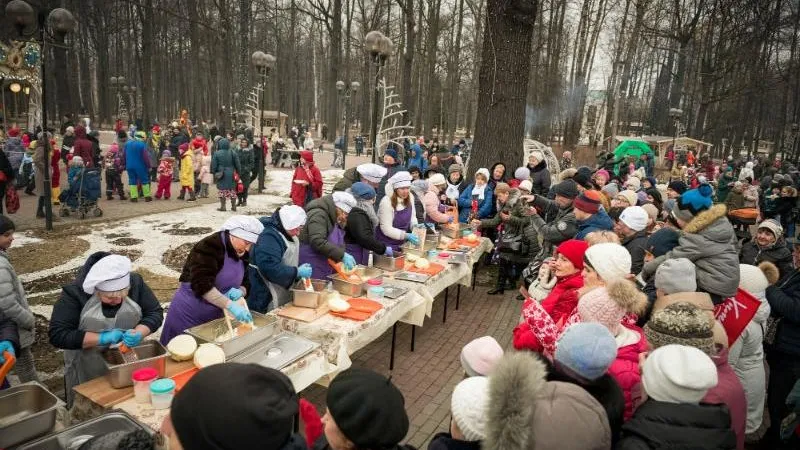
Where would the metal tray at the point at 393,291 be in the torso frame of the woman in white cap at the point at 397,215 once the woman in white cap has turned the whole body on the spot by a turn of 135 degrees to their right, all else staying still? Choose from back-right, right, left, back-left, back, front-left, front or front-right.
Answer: left

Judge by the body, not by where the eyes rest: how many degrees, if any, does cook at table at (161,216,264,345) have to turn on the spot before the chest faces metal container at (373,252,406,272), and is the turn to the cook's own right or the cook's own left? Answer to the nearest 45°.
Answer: approximately 90° to the cook's own left

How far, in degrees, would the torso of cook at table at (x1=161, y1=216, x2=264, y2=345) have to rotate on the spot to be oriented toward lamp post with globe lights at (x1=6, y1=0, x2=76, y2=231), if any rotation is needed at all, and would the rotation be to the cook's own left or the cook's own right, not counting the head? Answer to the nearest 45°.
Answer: approximately 135° to the cook's own left

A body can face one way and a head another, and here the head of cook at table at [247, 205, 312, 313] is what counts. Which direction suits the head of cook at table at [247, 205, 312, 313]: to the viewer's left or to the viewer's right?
to the viewer's right

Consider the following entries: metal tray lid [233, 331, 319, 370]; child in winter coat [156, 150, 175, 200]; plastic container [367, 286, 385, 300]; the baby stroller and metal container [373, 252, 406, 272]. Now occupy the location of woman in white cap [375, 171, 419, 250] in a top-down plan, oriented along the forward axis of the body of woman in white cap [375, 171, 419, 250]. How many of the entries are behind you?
2

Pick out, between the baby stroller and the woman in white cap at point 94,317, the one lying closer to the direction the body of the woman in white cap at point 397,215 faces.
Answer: the woman in white cap

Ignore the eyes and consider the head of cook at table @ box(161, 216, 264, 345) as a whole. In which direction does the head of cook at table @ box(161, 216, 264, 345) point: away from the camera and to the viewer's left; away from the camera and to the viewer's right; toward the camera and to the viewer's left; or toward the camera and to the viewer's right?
toward the camera and to the viewer's right

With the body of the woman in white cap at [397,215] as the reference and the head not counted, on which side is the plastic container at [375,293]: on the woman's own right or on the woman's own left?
on the woman's own right

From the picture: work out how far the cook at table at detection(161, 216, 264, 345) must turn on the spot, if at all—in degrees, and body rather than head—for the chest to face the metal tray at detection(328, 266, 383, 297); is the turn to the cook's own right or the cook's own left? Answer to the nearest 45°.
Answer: approximately 90° to the cook's own left

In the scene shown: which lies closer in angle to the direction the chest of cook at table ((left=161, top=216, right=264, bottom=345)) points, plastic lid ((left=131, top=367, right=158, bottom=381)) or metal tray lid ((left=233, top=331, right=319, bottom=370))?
the metal tray lid

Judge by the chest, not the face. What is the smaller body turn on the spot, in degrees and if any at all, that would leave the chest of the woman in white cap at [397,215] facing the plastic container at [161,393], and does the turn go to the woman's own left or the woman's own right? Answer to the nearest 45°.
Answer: approximately 45° to the woman's own right
